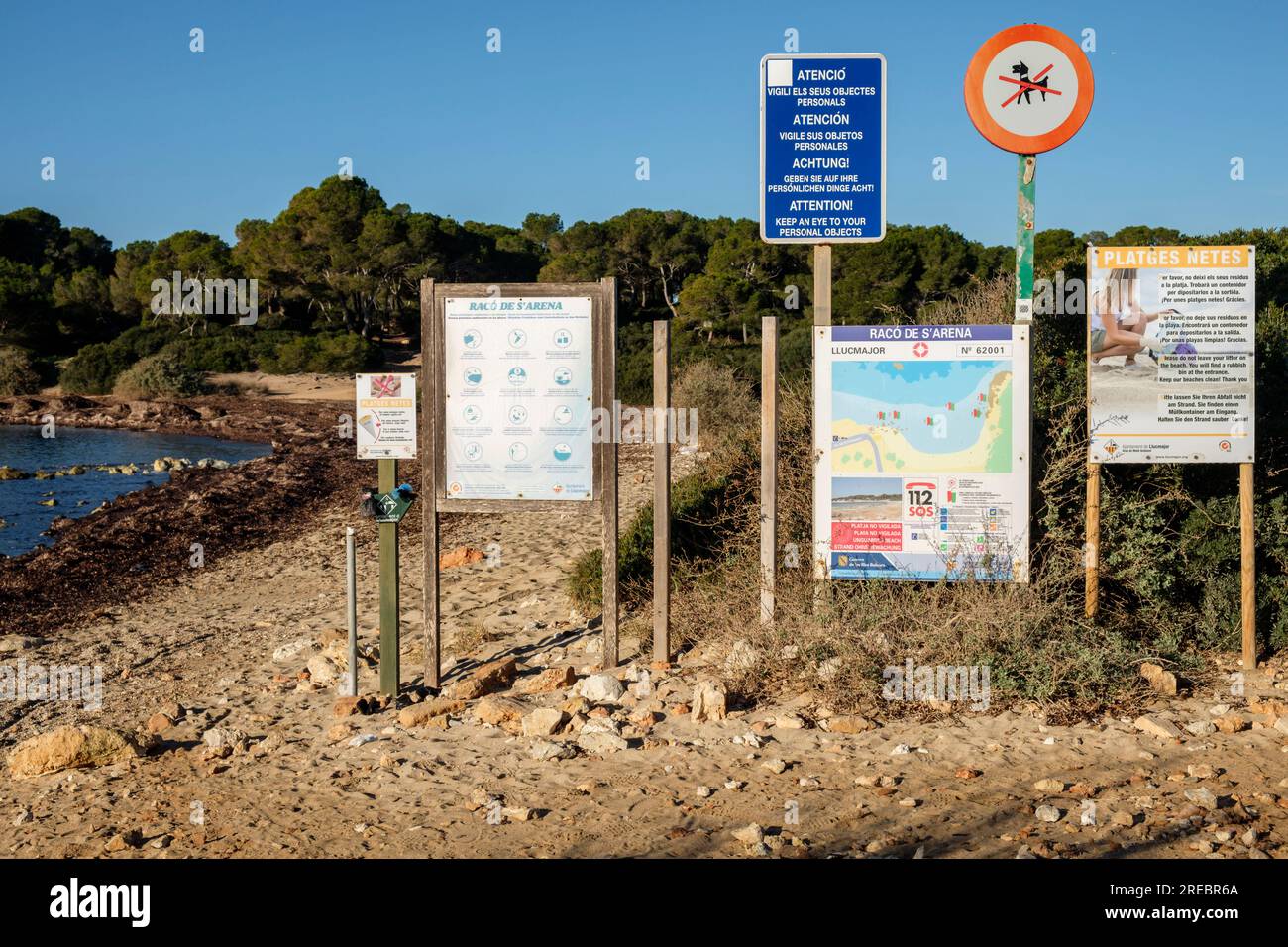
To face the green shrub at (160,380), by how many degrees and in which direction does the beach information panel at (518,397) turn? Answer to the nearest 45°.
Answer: approximately 180°

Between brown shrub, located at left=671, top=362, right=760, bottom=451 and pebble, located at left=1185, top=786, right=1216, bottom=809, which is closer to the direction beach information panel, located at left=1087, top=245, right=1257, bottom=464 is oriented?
the pebble

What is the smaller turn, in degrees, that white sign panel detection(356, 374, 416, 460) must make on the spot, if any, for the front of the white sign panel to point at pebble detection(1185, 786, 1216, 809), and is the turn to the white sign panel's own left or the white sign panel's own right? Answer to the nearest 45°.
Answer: approximately 45° to the white sign panel's own left

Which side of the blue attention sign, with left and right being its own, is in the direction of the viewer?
front

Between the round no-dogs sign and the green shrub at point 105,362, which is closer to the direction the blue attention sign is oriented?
the round no-dogs sign

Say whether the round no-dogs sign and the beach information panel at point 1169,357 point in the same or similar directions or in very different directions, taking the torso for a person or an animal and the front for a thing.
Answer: same or similar directions

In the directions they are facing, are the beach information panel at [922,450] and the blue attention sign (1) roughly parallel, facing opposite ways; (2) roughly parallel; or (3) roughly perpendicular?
roughly parallel

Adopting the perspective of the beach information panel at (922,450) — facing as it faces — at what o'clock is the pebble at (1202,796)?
The pebble is roughly at 11 o'clock from the beach information panel.

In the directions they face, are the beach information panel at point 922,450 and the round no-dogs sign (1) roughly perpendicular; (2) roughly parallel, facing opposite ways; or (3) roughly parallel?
roughly parallel

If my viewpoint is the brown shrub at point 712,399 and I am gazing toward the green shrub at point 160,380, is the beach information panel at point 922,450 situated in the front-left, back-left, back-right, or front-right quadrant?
back-left

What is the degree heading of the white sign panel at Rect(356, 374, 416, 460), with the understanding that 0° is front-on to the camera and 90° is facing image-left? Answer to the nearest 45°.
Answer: approximately 0°

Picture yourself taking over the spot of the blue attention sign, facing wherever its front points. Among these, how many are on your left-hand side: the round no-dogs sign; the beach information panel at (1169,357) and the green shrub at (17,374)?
2

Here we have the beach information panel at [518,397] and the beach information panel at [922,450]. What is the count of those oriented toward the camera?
2

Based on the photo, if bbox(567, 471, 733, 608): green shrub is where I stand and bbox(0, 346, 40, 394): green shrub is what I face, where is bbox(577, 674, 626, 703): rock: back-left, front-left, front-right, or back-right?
back-left
